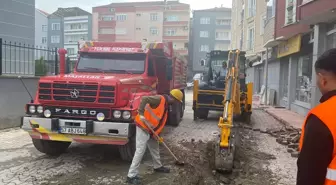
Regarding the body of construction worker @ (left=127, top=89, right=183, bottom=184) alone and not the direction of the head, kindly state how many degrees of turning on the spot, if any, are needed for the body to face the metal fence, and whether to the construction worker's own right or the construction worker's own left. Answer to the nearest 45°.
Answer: approximately 135° to the construction worker's own left

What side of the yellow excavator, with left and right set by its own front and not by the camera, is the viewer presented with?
back

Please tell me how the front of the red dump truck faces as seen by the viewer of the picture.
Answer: facing the viewer and to the left of the viewer

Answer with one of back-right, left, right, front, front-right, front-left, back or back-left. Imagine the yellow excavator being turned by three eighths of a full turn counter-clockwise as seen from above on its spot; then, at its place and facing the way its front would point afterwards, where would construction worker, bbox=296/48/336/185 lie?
front-left

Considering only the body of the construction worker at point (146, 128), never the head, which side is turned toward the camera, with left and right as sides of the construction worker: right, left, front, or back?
right

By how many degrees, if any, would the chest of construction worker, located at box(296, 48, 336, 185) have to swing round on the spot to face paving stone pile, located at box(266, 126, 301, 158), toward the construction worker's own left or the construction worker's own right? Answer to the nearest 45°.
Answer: approximately 45° to the construction worker's own right

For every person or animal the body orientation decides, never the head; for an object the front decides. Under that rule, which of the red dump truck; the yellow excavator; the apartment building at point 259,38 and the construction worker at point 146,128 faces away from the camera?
the yellow excavator

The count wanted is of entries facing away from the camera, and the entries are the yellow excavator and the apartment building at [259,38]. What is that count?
1

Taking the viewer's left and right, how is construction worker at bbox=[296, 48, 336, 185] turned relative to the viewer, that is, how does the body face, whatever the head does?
facing away from the viewer and to the left of the viewer

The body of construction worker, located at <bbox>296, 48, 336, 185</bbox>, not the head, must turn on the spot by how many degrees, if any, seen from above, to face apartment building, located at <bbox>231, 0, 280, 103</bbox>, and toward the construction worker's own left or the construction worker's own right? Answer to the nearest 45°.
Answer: approximately 45° to the construction worker's own right

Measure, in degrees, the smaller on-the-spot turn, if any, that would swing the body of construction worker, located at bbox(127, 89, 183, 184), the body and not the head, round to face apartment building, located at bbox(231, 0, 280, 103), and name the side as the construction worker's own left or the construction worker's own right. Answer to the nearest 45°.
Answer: approximately 45° to the construction worker's own left

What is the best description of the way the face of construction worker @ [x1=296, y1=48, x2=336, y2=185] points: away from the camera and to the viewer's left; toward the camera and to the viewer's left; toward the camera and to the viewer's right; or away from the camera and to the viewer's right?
away from the camera and to the viewer's left
